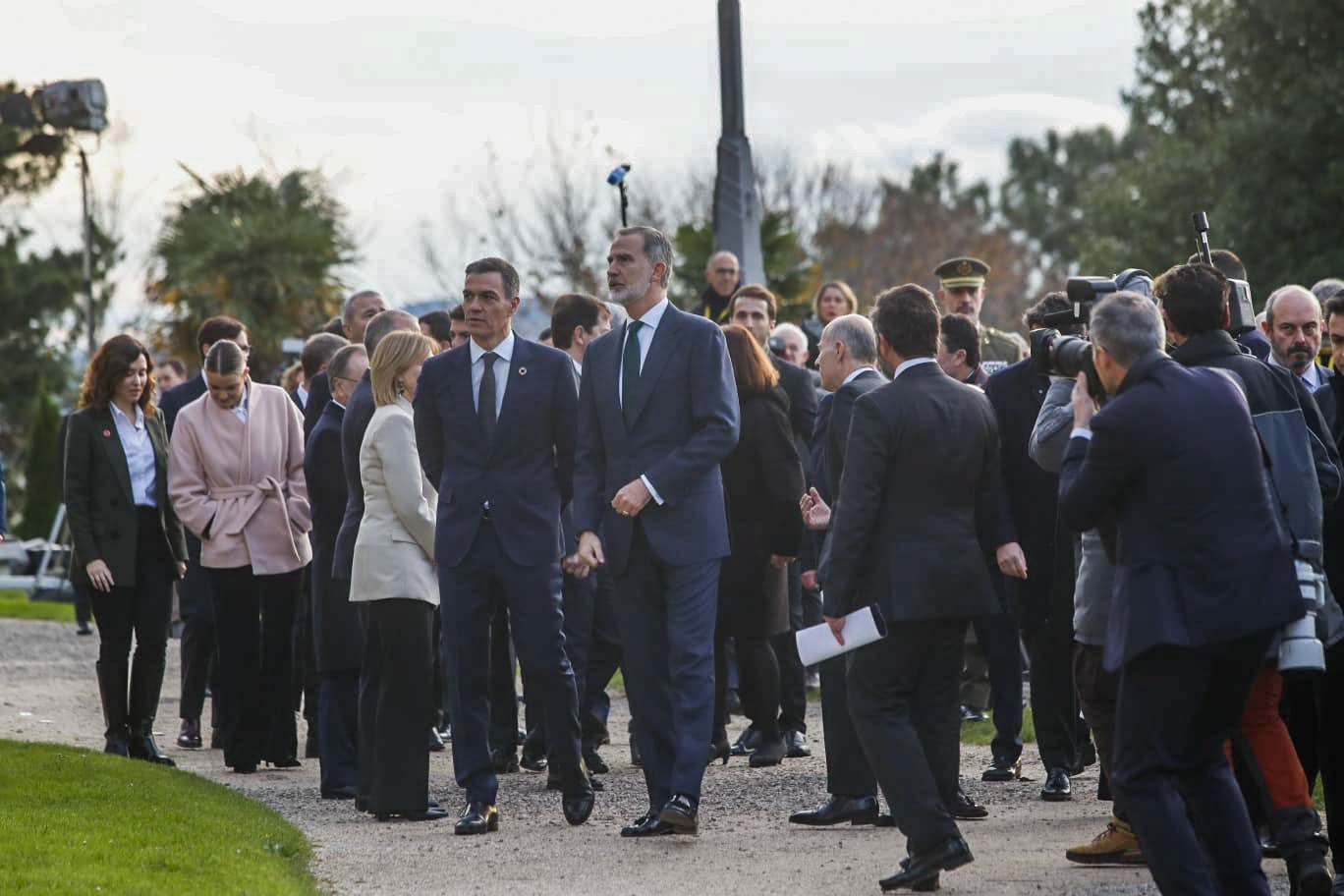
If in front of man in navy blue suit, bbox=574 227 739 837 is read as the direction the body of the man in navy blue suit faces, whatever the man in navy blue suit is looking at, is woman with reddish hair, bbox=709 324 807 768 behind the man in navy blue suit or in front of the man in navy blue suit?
behind

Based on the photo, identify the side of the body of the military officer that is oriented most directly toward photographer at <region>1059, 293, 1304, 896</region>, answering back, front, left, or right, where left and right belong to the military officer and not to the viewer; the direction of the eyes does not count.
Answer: front

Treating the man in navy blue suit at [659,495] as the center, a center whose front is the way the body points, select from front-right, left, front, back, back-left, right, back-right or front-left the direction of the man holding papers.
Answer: left

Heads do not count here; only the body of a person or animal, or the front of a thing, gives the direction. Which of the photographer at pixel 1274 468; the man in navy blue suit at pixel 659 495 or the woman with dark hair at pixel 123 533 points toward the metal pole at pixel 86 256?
the photographer

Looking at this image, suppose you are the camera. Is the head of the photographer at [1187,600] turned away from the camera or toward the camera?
away from the camera

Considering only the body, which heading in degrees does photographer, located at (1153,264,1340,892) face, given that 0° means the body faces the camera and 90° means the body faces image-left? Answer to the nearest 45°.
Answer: approximately 135°

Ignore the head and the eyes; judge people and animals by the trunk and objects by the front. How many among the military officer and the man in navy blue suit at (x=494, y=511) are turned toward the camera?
2

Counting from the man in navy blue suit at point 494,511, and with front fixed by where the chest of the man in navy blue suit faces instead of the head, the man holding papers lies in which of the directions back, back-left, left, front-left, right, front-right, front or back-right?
front-left

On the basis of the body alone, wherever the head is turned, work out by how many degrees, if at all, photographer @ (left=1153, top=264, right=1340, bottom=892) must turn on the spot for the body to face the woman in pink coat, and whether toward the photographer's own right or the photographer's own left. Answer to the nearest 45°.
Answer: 0° — they already face them

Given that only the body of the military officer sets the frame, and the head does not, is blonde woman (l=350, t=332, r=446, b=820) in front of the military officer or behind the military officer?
in front

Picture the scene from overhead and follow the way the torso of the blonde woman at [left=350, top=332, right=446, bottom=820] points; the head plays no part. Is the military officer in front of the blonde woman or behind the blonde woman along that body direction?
in front

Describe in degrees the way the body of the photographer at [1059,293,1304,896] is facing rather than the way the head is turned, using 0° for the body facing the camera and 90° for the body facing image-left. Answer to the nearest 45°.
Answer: approximately 135°

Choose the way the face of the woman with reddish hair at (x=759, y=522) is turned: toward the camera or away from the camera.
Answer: away from the camera

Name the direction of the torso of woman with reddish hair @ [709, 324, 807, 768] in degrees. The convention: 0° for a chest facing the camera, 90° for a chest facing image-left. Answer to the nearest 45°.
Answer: approximately 135°
